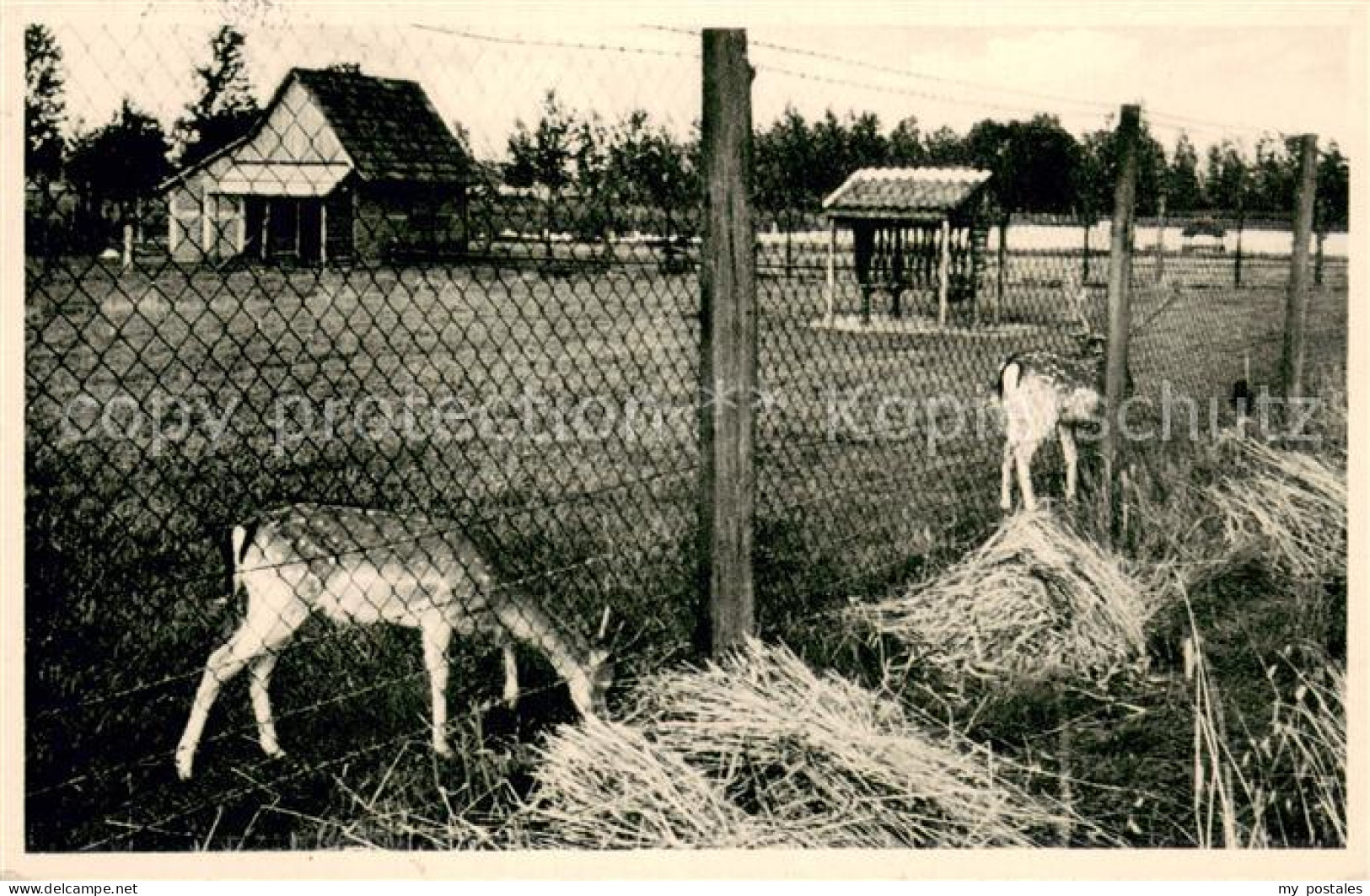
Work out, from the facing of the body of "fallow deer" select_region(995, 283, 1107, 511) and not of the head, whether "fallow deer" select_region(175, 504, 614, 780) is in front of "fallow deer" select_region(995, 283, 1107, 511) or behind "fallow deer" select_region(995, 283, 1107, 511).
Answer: behind

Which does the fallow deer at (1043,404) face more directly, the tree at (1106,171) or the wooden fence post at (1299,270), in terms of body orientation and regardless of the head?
the wooden fence post

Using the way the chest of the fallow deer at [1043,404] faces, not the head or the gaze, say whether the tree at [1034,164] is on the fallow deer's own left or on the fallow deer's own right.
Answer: on the fallow deer's own left

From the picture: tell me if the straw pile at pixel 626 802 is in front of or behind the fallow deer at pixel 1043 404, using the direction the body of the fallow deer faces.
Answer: behind

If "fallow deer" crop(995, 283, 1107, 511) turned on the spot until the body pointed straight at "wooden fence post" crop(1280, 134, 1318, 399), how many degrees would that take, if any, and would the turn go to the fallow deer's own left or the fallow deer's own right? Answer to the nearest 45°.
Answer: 0° — it already faces it

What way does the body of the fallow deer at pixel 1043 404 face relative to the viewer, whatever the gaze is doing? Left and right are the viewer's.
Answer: facing away from the viewer and to the right of the viewer

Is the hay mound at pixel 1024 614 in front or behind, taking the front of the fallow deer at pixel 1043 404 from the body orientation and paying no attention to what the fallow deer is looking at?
behind

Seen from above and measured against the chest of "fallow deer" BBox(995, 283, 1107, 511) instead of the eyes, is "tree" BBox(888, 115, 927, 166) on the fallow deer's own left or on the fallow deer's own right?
on the fallow deer's own left

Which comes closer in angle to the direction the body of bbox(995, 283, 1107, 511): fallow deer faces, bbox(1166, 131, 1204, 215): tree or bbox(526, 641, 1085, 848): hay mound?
the tree
